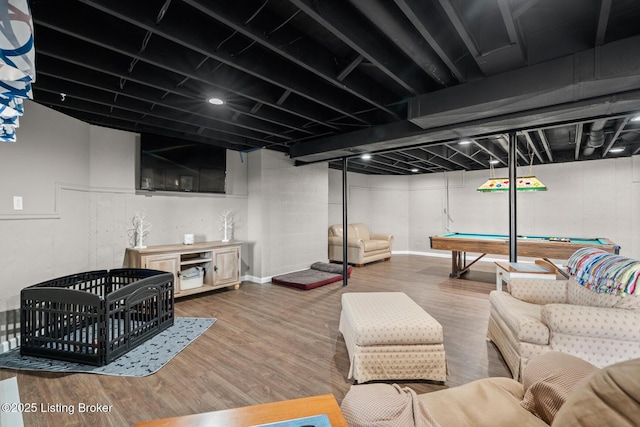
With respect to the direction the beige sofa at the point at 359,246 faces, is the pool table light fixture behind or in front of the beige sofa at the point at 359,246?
in front

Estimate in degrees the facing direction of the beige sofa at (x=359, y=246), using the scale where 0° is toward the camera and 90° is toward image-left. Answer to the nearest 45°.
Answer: approximately 315°

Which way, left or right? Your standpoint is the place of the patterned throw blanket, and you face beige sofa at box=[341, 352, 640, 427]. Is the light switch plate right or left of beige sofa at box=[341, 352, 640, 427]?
right

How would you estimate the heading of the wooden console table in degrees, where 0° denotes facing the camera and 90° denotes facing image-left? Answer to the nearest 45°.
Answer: approximately 315°

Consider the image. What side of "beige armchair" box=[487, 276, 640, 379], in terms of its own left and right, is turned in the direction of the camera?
left

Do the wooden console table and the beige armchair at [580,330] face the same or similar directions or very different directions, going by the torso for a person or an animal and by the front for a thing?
very different directions

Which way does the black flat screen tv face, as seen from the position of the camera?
facing the viewer and to the right of the viewer

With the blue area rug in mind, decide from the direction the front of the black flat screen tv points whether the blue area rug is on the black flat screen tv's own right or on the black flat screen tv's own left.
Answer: on the black flat screen tv's own right
